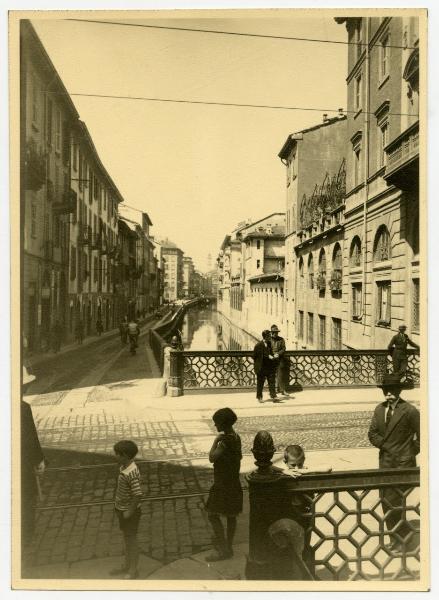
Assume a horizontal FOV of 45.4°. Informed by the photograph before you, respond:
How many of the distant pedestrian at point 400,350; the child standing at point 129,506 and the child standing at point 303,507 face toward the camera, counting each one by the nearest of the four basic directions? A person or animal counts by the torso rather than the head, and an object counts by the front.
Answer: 2

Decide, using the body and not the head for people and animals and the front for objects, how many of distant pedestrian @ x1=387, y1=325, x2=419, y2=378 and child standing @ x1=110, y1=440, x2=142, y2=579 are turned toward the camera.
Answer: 1
